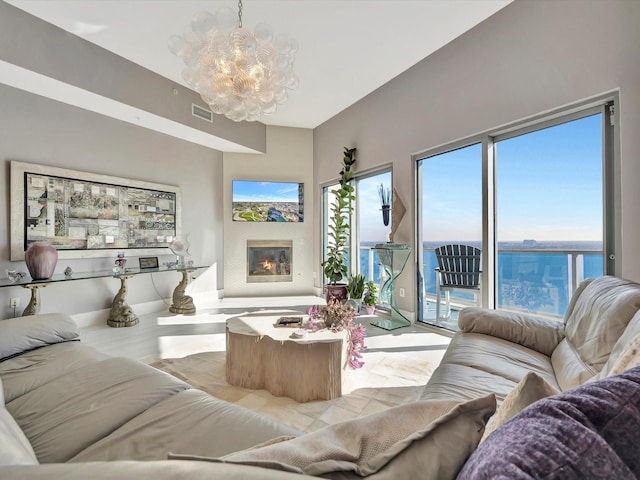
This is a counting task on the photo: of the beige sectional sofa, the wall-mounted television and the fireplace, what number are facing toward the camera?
2

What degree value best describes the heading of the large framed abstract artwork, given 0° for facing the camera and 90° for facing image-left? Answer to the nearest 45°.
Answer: approximately 315°

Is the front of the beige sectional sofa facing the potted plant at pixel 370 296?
yes

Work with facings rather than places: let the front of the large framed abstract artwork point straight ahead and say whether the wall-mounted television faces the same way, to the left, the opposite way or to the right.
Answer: to the right

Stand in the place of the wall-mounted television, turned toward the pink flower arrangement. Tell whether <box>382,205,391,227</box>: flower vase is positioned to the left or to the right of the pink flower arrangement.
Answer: left

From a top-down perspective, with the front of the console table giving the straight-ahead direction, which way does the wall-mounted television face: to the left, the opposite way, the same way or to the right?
to the right

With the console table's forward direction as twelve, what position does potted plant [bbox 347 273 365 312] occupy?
The potted plant is roughly at 11 o'clock from the console table.

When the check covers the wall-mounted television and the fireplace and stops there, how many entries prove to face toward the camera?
2

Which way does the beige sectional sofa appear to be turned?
away from the camera

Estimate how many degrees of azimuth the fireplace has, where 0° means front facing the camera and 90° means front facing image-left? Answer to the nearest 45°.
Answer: approximately 0°

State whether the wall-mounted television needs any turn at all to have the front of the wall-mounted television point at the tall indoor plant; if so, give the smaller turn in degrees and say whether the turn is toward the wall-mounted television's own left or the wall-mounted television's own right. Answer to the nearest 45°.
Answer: approximately 45° to the wall-mounted television's own left

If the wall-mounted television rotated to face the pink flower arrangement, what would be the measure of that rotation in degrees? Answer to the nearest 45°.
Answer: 0° — it already faces it
